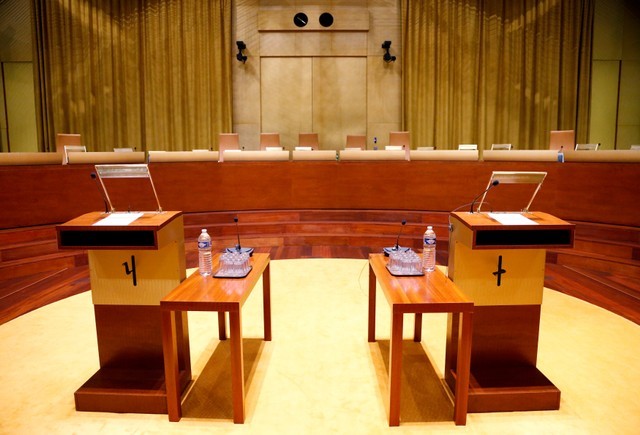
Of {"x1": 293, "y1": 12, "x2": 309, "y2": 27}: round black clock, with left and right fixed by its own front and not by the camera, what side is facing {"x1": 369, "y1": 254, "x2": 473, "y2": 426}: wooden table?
front

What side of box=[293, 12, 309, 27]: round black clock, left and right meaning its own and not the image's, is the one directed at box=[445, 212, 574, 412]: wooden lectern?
front

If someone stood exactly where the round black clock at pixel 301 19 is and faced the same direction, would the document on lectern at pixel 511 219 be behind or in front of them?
in front

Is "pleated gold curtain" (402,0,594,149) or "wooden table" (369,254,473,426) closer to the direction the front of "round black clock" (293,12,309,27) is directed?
the wooden table

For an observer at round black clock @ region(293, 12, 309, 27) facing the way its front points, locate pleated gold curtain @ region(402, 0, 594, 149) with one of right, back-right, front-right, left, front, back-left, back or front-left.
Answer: left

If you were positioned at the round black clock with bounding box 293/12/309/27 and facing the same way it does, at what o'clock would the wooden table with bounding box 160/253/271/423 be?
The wooden table is roughly at 12 o'clock from the round black clock.

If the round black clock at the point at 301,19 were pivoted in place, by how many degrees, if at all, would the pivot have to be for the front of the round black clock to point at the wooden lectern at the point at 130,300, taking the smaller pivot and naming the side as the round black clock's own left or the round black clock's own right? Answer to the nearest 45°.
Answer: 0° — it already faces it
